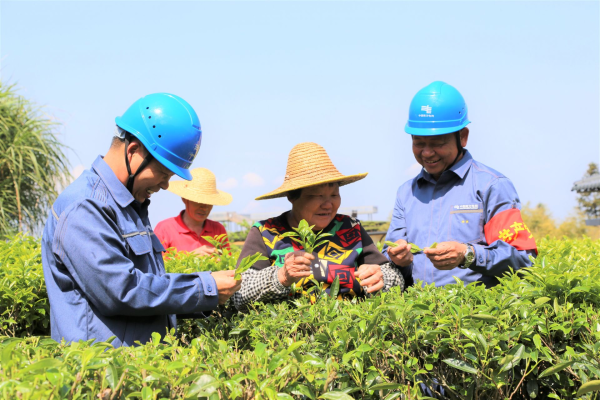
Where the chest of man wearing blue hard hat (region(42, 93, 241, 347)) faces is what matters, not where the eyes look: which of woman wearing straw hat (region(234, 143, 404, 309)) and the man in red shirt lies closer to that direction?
the woman wearing straw hat

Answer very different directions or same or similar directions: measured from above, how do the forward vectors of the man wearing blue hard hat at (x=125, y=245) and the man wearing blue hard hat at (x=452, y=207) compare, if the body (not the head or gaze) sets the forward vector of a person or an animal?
very different directions

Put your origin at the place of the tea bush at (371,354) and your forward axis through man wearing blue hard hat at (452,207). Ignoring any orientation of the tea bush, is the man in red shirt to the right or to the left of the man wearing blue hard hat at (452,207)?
left

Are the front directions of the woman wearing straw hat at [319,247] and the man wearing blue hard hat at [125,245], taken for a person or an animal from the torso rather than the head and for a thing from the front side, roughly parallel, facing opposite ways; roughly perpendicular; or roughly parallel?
roughly perpendicular

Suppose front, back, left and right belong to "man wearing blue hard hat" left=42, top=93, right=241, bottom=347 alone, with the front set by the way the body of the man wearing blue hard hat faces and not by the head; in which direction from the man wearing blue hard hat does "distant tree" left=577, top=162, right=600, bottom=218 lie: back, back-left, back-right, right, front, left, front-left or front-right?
front-left

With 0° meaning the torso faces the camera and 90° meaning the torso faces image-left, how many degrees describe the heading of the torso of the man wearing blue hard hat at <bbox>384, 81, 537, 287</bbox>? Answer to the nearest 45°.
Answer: approximately 45°

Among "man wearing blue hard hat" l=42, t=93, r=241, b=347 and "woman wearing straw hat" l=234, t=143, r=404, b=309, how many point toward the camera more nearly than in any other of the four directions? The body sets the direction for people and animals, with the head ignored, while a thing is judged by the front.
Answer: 1

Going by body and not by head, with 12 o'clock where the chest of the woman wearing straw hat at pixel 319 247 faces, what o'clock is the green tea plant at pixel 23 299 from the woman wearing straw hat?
The green tea plant is roughly at 3 o'clock from the woman wearing straw hat.

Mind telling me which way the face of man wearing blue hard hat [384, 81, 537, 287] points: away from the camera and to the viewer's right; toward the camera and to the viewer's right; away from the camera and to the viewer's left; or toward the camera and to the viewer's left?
toward the camera and to the viewer's left

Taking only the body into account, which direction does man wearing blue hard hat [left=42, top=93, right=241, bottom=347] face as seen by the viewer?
to the viewer's right

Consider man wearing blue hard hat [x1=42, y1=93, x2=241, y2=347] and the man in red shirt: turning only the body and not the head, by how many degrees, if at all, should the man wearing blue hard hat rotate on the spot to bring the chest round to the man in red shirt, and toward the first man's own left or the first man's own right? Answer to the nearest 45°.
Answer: approximately 90° to the first man's own left

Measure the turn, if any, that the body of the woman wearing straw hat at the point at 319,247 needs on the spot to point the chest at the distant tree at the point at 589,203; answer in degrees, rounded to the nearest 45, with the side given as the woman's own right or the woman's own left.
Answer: approximately 135° to the woman's own left

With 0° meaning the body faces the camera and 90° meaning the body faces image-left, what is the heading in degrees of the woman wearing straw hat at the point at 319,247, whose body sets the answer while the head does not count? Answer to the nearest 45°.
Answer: approximately 0°
